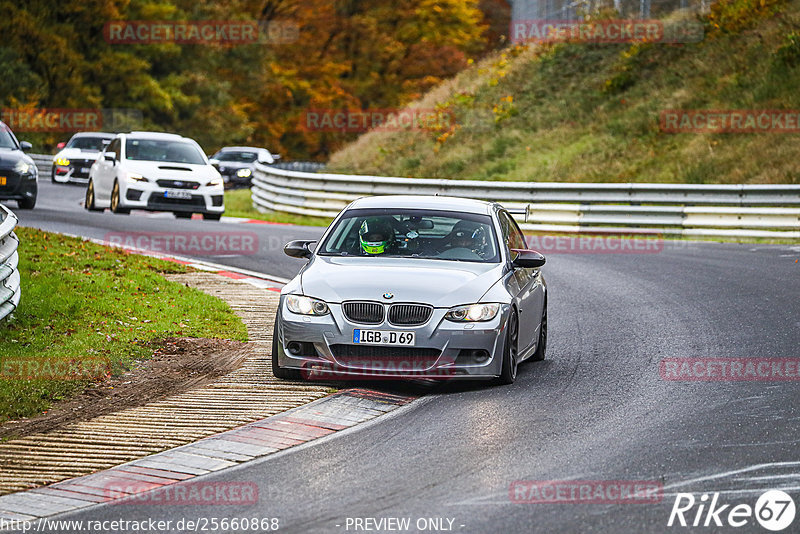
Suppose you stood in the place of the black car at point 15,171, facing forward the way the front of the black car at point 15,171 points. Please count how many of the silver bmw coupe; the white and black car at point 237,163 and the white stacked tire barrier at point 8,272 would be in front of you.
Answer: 2

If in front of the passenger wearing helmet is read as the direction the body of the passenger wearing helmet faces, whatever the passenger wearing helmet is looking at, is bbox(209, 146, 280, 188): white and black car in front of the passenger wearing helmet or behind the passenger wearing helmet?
behind

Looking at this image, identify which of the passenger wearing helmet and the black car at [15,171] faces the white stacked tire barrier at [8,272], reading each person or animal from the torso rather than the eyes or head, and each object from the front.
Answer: the black car

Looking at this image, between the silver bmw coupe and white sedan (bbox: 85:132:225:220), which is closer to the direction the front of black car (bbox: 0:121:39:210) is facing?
the silver bmw coupe

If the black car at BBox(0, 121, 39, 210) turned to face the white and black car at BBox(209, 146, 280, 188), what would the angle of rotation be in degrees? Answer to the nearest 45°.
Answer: approximately 180°

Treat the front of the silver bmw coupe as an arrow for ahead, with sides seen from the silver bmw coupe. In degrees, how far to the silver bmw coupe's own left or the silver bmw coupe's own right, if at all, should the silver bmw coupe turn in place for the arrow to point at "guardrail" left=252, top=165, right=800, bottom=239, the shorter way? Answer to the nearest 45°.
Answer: approximately 180°

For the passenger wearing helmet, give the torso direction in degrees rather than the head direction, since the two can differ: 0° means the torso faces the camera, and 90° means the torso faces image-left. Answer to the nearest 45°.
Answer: approximately 0°

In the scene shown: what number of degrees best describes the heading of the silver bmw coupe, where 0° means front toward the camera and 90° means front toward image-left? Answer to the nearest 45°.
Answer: approximately 0°

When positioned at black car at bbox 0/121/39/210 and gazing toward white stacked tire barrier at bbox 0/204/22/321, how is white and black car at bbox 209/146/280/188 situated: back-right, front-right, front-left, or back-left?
back-left

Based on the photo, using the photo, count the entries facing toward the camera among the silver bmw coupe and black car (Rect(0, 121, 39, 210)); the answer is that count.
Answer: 2
